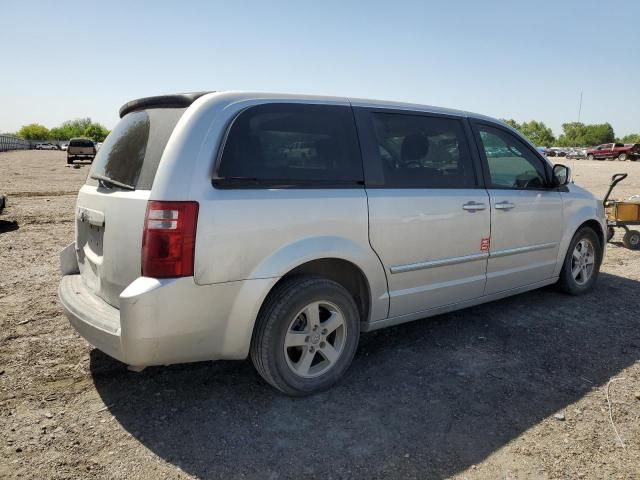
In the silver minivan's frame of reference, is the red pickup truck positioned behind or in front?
in front

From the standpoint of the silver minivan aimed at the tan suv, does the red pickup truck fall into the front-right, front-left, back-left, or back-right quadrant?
front-right

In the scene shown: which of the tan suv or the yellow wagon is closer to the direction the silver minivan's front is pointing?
the yellow wagon

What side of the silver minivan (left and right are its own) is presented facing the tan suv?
left

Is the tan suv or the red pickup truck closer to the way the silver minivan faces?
the red pickup truck

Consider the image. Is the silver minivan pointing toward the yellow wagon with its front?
yes

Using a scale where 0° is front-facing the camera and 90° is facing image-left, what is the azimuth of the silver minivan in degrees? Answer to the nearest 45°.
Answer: approximately 225°
